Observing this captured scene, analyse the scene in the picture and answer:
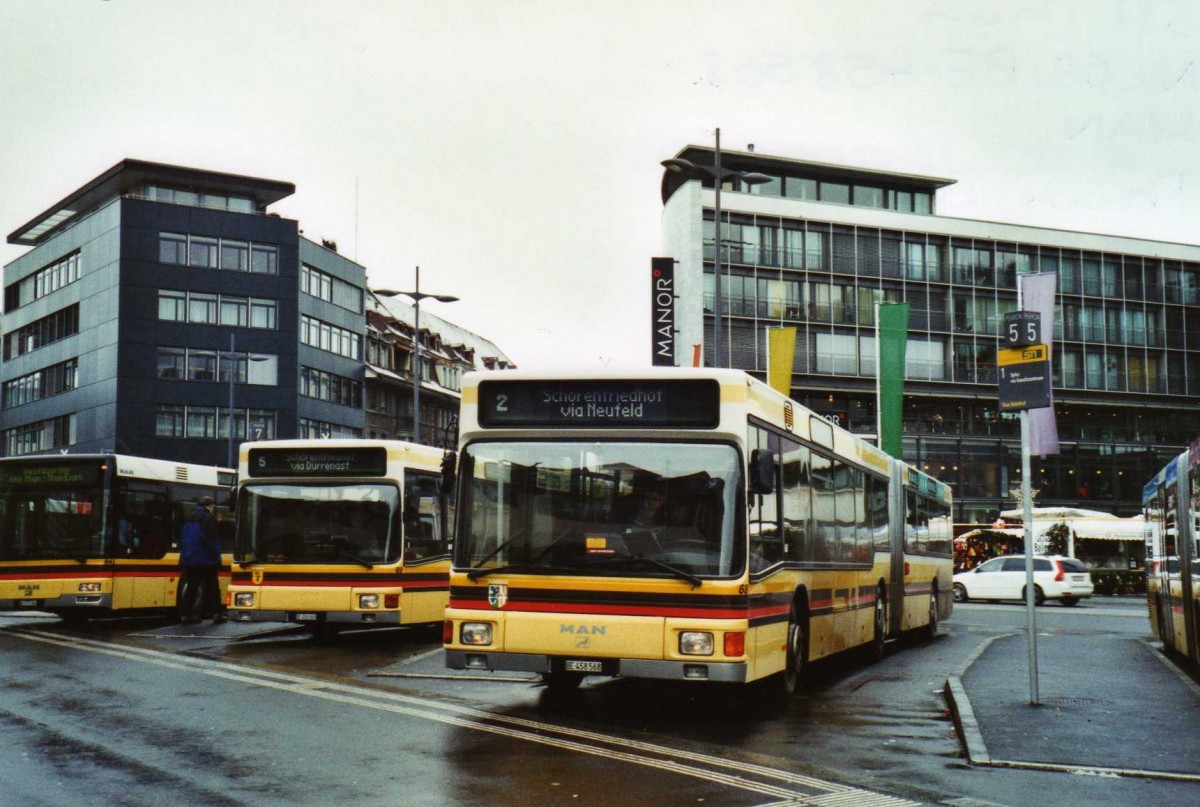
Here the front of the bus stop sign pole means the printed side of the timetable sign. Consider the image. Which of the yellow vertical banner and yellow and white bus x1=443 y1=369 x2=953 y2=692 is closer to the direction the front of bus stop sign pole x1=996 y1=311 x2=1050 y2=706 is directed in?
the yellow and white bus

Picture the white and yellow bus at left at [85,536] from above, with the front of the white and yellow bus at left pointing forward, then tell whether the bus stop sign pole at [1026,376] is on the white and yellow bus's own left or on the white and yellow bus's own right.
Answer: on the white and yellow bus's own left

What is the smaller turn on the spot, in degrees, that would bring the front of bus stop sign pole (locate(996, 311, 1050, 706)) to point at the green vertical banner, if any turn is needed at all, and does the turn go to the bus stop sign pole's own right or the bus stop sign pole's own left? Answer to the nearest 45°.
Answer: approximately 180°

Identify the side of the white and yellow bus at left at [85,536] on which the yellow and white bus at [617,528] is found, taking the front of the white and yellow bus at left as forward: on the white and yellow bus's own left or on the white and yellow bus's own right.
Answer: on the white and yellow bus's own left

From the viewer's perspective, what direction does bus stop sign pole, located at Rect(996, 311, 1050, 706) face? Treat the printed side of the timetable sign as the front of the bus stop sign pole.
toward the camera

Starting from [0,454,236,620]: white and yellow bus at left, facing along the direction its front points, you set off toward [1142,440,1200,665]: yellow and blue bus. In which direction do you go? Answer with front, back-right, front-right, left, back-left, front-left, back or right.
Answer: left

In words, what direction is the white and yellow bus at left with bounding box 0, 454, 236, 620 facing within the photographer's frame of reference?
facing the viewer and to the left of the viewer

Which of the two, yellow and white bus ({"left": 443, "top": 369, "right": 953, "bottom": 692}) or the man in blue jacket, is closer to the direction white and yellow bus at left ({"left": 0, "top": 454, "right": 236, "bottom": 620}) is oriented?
the yellow and white bus

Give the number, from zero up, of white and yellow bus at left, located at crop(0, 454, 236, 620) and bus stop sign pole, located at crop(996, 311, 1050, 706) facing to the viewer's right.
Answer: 0

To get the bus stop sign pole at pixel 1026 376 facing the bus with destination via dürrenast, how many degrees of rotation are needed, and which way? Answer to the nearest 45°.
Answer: approximately 135° to its right

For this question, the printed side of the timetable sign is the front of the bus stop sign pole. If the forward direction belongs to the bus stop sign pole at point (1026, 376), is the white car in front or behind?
behind

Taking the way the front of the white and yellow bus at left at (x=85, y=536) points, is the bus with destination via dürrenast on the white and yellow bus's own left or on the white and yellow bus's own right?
on the white and yellow bus's own left

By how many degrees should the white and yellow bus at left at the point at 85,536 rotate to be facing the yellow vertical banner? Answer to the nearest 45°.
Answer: approximately 180°

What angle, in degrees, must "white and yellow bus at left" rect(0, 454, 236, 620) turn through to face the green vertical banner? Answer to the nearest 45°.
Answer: approximately 180°
